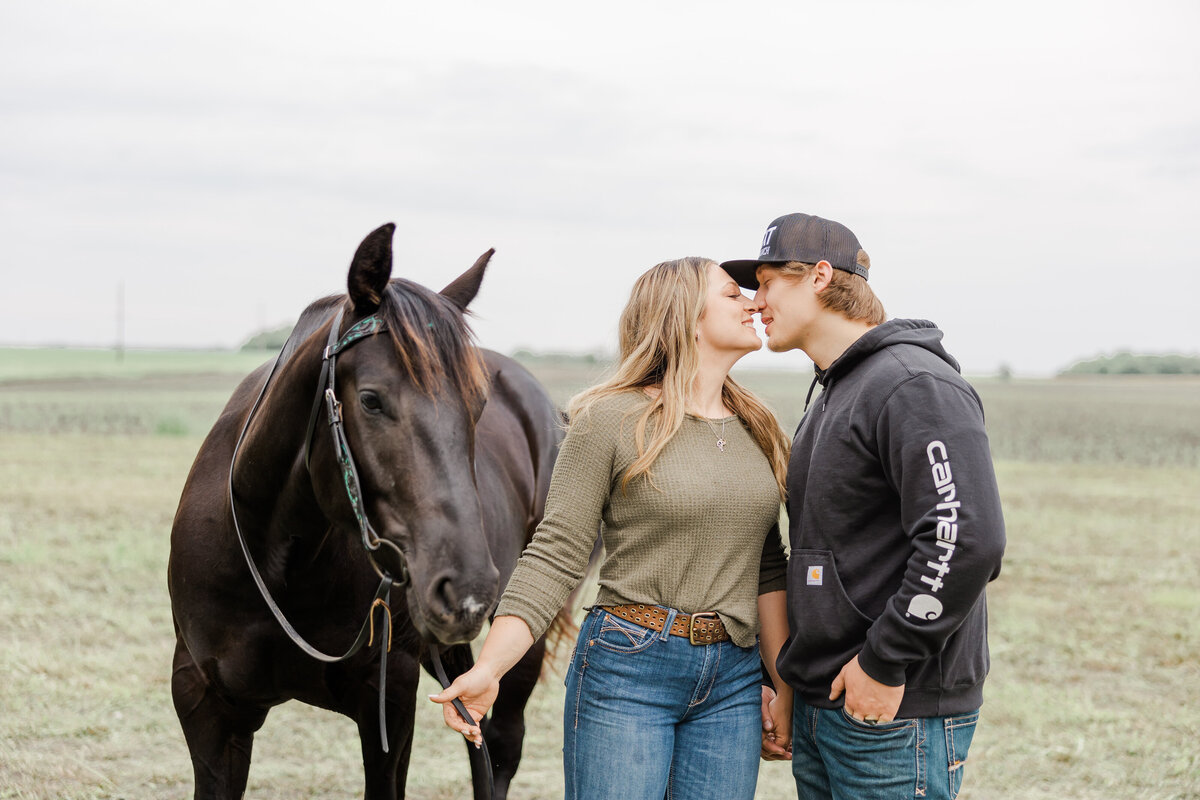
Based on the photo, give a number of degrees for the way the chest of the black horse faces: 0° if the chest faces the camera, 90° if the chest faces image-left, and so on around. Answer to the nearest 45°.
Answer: approximately 45°

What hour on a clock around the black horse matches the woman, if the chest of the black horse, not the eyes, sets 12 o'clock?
The woman is roughly at 9 o'clock from the black horse.

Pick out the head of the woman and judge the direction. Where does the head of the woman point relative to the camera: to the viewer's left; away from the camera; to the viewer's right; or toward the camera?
to the viewer's right

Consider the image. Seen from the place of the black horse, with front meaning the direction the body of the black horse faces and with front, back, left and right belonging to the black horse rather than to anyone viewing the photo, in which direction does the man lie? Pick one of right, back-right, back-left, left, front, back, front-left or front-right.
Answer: left

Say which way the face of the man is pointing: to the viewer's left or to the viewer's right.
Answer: to the viewer's left

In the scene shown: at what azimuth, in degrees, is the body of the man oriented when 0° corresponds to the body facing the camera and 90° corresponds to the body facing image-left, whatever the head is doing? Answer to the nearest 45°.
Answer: approximately 90°

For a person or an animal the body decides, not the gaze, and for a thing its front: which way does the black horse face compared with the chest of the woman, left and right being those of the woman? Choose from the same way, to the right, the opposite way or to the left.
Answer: to the right

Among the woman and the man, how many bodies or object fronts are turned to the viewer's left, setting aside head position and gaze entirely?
1
